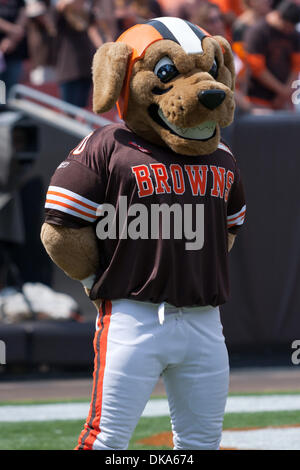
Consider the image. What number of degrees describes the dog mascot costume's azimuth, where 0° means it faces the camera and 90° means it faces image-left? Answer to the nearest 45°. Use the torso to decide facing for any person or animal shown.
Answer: approximately 315°

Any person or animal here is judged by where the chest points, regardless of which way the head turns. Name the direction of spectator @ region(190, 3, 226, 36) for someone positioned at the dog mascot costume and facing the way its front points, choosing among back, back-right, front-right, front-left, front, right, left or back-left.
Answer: back-left

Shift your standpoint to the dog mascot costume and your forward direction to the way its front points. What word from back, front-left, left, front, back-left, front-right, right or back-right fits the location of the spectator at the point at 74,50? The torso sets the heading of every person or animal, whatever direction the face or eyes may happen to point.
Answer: back-left

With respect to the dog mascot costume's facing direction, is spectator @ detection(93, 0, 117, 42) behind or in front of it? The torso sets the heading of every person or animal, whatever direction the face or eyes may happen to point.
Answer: behind

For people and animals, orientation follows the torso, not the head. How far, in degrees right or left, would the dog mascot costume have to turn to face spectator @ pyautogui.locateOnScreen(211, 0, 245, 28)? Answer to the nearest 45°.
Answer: approximately 135° to its left

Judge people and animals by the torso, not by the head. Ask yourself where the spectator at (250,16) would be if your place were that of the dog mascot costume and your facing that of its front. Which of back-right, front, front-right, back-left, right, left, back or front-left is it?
back-left

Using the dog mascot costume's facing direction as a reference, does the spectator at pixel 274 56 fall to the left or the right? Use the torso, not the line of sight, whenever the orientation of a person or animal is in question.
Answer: on its left

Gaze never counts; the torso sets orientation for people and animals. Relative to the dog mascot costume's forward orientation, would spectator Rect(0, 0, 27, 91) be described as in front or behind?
behind
